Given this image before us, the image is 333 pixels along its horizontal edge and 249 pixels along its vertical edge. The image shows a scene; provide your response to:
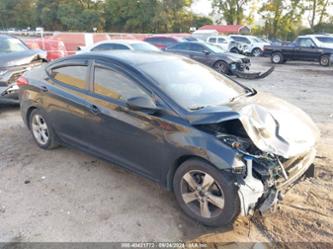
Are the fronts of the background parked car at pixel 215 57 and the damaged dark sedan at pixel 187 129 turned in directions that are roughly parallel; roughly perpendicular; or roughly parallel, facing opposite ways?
roughly parallel

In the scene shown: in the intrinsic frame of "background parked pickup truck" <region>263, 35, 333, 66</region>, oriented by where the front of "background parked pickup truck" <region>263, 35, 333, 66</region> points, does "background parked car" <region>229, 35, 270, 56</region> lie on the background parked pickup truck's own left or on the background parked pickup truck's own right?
on the background parked pickup truck's own left

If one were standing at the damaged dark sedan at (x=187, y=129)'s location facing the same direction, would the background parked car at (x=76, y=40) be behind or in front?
behind

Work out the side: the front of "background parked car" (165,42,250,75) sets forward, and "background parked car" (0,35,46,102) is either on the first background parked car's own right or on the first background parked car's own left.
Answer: on the first background parked car's own right

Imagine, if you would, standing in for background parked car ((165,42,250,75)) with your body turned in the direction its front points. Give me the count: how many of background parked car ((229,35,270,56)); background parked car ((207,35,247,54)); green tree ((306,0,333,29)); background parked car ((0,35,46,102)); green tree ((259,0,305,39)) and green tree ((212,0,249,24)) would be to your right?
1

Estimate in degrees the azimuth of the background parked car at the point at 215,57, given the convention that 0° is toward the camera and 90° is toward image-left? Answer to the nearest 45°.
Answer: approximately 315°

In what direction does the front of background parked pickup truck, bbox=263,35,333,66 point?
to the viewer's right

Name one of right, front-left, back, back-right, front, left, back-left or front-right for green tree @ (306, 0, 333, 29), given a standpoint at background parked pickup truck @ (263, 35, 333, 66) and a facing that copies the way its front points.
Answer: left

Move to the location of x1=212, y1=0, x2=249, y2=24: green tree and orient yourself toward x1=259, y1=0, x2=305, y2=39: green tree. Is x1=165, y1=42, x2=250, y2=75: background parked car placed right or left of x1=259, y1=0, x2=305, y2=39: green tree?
right

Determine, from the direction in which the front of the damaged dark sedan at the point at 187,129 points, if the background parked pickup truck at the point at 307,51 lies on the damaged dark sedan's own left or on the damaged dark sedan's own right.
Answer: on the damaged dark sedan's own left

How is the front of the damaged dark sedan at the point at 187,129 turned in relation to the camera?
facing the viewer and to the right of the viewer

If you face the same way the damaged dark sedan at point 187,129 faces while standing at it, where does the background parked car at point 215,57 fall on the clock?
The background parked car is roughly at 8 o'clock from the damaged dark sedan.
